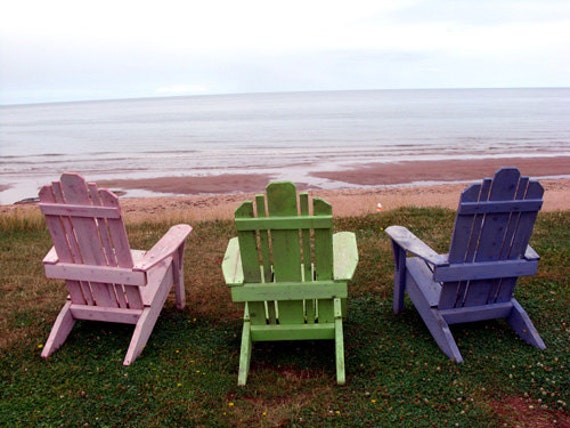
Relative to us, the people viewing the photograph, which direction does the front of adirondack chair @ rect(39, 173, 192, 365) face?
facing away from the viewer and to the right of the viewer

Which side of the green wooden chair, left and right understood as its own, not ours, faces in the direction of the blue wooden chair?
right

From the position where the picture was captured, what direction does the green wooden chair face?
facing away from the viewer

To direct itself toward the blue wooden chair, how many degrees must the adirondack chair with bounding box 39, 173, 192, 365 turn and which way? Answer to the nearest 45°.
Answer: approximately 90° to its right

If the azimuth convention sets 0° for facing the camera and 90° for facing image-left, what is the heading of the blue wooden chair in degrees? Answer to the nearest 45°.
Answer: approximately 135°

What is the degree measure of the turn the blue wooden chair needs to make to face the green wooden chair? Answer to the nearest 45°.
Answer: approximately 90° to its left

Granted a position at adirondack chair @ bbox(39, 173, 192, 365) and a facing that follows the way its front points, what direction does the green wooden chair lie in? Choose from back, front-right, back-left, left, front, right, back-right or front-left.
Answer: right

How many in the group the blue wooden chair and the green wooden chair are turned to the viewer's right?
0

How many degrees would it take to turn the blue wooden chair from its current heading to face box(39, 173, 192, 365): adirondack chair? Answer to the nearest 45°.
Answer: approximately 90° to its left
